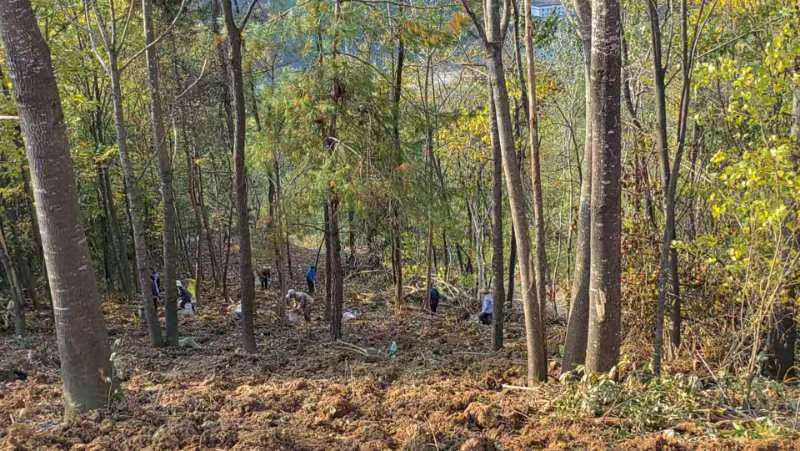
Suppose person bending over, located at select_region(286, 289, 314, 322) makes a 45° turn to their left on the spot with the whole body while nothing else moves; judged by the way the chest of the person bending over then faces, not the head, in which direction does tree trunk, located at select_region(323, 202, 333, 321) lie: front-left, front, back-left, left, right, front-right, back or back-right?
back-left

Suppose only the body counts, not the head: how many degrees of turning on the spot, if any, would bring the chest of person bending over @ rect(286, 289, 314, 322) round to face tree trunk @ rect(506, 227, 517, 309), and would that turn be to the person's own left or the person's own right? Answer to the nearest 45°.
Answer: approximately 180°

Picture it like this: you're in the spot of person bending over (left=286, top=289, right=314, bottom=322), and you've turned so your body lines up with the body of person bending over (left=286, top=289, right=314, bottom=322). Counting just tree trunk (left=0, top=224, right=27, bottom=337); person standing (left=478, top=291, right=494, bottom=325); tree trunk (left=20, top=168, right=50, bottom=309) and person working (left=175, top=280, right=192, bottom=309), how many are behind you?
1

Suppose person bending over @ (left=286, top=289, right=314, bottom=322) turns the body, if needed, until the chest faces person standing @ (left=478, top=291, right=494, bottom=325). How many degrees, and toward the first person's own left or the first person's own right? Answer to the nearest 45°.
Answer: approximately 180°

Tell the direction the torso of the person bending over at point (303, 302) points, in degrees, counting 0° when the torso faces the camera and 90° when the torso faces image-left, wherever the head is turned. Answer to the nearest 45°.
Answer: approximately 90°

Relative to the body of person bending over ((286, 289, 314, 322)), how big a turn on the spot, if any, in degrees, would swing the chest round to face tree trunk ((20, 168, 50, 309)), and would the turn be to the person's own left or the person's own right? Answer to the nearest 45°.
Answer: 0° — they already face it
